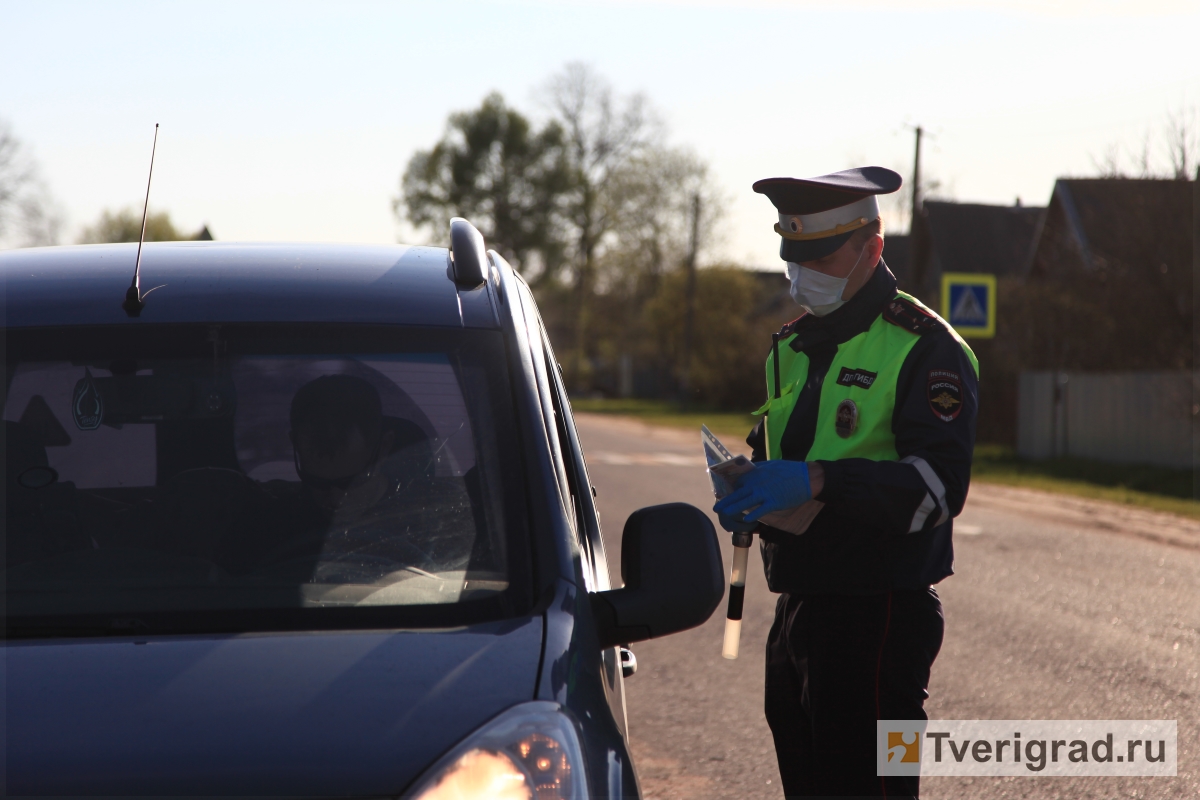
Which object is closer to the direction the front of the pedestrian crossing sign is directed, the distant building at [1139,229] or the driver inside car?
the driver inside car

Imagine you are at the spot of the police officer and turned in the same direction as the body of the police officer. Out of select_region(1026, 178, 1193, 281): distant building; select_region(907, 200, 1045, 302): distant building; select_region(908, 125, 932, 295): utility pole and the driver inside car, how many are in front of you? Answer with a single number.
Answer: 1

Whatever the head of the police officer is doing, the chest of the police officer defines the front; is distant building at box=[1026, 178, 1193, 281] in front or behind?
behind

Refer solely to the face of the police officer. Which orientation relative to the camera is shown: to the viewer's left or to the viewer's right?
to the viewer's left

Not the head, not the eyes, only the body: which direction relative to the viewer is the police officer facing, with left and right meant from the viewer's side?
facing the viewer and to the left of the viewer

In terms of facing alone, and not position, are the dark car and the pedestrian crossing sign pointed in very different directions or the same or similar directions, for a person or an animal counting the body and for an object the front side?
same or similar directions

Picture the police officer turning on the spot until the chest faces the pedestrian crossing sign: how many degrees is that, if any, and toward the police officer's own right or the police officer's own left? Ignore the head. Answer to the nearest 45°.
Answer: approximately 135° to the police officer's own right

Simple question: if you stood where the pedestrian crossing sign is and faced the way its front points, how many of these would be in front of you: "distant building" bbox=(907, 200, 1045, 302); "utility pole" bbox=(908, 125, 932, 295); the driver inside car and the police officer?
2

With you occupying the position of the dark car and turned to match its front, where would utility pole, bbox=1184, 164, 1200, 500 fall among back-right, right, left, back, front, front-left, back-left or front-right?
back-left

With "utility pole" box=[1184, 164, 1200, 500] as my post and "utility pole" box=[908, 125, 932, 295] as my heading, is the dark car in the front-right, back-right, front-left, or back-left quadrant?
back-left

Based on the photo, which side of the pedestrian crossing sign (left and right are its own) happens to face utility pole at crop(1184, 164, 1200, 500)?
left

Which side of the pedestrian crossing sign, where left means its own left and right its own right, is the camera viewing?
front

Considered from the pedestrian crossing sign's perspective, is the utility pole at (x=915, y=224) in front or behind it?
behind

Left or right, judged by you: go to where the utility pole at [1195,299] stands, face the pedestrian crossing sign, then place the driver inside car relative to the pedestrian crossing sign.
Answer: left
